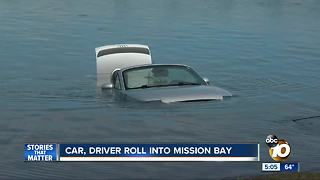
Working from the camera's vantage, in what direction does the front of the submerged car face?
facing the viewer and to the right of the viewer
